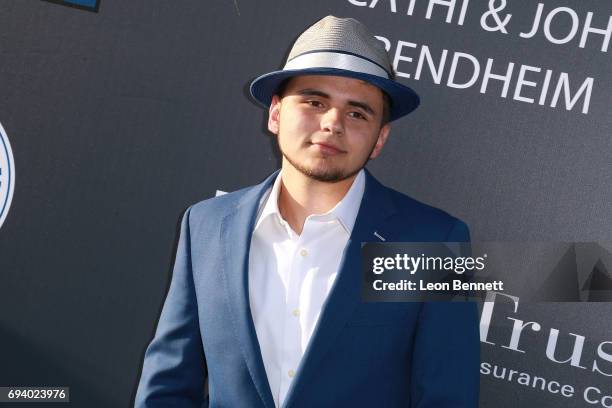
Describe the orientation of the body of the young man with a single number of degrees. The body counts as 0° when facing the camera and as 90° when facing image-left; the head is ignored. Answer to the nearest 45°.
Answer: approximately 0°
